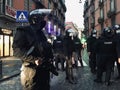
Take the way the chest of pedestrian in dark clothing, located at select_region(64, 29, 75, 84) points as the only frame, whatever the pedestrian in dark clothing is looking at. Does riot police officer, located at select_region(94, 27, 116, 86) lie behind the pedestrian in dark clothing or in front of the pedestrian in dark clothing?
in front

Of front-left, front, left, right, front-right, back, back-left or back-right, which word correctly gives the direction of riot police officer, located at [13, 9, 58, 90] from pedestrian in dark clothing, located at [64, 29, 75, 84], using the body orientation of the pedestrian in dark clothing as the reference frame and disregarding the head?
right
